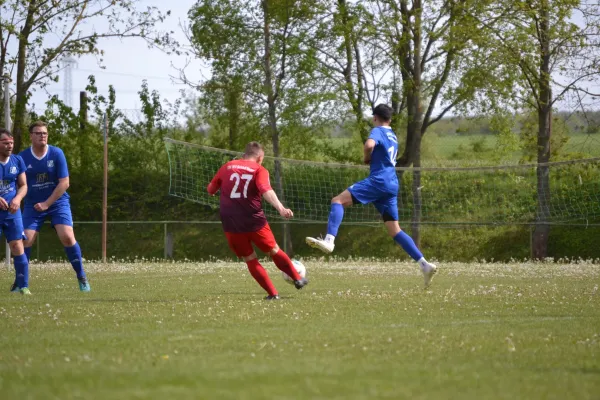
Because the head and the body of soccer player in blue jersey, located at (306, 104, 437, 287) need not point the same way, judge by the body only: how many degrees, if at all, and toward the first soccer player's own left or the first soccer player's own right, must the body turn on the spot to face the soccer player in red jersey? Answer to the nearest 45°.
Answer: approximately 90° to the first soccer player's own left

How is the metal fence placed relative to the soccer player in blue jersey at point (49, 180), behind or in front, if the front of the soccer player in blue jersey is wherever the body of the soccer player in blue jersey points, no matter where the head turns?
behind

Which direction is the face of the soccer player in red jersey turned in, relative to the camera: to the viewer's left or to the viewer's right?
to the viewer's right

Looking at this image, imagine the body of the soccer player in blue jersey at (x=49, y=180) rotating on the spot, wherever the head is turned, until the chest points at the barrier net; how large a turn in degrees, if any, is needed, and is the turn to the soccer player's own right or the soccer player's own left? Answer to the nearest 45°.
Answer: approximately 135° to the soccer player's own left

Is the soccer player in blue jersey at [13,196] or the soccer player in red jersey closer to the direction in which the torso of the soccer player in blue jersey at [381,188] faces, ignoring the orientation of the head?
the soccer player in blue jersey

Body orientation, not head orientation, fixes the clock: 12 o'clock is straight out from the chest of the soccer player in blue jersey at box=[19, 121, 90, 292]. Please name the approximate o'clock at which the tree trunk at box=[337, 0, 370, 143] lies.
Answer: The tree trunk is roughly at 7 o'clock from the soccer player in blue jersey.

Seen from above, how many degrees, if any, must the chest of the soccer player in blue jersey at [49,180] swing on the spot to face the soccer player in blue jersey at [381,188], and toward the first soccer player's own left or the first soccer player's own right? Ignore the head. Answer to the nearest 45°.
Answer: approximately 90° to the first soccer player's own left

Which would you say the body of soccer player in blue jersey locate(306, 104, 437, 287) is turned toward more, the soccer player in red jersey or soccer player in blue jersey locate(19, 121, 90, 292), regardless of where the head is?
the soccer player in blue jersey

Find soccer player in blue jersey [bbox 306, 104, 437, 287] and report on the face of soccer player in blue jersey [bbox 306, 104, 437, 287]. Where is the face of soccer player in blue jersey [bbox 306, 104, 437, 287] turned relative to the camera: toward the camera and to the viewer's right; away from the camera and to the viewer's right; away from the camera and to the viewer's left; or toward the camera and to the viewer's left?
away from the camera and to the viewer's left

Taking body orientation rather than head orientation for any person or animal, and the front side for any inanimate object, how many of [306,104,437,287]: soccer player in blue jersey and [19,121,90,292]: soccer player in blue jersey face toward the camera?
1

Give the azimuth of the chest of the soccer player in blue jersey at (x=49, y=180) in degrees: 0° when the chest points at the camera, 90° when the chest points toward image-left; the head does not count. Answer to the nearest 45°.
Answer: approximately 0°

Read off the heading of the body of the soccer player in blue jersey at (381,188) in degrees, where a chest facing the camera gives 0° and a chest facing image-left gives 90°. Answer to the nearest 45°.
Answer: approximately 135°
